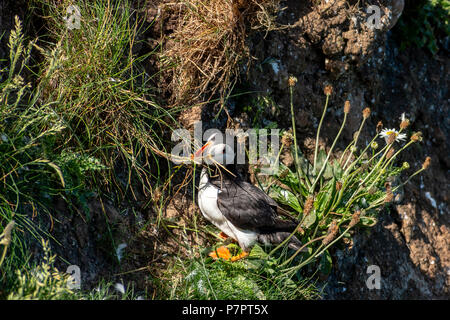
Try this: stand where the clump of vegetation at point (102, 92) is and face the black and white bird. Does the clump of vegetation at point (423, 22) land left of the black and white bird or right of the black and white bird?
left

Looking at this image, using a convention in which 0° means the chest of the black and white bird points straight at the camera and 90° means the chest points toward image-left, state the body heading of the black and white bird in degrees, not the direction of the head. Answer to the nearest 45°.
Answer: approximately 90°

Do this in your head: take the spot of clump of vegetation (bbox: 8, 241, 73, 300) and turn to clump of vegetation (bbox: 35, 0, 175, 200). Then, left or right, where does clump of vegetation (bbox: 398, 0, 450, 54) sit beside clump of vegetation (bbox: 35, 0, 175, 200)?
right

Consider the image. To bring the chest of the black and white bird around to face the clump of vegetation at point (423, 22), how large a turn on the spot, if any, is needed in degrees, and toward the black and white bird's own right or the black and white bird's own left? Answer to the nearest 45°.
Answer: approximately 135° to the black and white bird's own right
